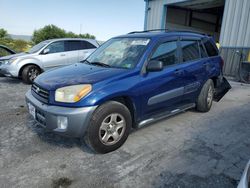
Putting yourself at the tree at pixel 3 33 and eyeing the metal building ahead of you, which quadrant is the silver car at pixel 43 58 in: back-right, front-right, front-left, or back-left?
front-right

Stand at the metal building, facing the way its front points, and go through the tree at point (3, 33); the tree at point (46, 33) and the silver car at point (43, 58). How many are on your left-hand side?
0

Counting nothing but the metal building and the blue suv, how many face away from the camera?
0

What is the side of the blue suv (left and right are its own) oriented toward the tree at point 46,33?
right

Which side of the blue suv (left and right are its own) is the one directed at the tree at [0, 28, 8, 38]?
right

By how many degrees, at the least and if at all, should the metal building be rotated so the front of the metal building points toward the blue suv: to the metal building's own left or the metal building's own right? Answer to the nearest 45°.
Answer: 0° — it already faces it

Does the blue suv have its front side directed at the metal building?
no

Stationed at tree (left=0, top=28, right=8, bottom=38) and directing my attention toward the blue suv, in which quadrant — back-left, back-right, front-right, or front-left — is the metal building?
front-left

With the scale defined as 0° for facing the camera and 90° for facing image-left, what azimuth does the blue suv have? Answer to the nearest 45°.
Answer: approximately 45°

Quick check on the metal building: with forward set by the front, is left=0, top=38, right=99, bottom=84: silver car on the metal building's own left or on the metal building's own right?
on the metal building's own right

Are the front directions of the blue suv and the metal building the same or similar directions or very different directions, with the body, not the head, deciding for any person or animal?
same or similar directions

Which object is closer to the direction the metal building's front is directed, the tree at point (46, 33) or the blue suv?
the blue suv

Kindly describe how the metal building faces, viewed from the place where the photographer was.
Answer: facing the viewer

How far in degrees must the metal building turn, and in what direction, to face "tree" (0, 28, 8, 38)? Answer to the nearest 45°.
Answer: approximately 90° to its right

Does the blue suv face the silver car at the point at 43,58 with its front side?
no
